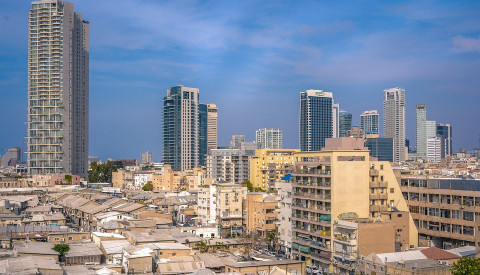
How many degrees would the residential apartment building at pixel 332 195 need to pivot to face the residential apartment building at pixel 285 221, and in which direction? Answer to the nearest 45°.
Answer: approximately 90° to its right

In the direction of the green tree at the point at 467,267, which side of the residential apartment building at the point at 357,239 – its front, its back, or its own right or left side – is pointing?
left

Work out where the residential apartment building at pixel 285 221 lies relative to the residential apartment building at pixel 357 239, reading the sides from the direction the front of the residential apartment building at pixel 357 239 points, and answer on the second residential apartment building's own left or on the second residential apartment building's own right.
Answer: on the second residential apartment building's own right

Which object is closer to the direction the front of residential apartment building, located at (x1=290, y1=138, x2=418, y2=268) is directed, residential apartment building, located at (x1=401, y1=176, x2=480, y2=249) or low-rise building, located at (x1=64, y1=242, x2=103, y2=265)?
the low-rise building

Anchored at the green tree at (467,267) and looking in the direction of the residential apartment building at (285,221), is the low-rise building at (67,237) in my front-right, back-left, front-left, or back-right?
front-left

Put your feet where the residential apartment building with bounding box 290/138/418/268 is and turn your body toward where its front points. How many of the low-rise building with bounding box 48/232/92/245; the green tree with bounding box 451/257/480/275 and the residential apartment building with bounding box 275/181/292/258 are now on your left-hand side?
1

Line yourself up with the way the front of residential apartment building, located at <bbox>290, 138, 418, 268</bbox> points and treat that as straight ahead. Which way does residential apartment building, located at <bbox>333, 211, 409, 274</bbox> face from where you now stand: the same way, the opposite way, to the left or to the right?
the same way

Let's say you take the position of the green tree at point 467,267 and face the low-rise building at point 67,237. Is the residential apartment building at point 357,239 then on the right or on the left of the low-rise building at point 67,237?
right

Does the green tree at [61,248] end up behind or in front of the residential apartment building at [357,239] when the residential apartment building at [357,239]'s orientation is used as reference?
in front

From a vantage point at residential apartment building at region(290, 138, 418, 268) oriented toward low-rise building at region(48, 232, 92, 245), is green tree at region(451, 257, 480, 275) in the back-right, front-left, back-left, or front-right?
back-left

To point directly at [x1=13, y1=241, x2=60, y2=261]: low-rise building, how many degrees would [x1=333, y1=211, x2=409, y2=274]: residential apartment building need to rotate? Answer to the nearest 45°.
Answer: approximately 45° to its right

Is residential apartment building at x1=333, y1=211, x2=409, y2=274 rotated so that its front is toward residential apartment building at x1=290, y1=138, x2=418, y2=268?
no

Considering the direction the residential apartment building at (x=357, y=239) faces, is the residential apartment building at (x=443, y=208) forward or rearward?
rearward

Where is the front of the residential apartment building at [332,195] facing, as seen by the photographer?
facing the viewer and to the left of the viewer

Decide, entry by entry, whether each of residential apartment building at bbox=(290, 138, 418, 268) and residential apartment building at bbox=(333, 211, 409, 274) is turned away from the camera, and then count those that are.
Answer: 0
